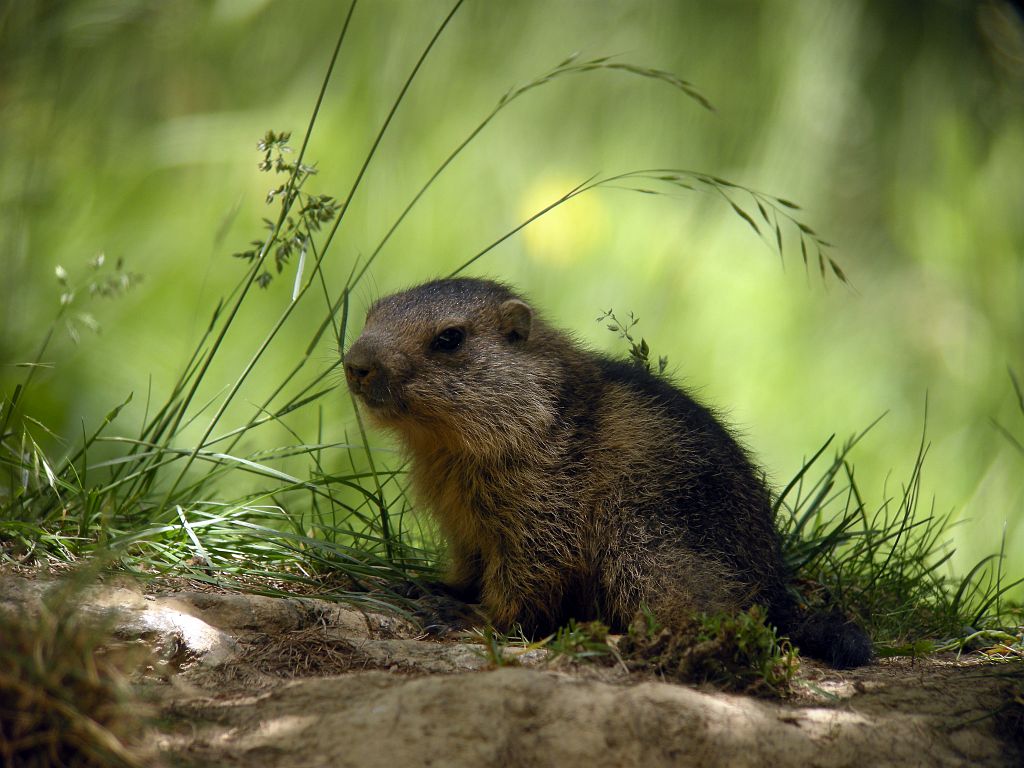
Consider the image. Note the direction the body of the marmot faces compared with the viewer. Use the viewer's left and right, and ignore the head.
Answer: facing to the left of the viewer
